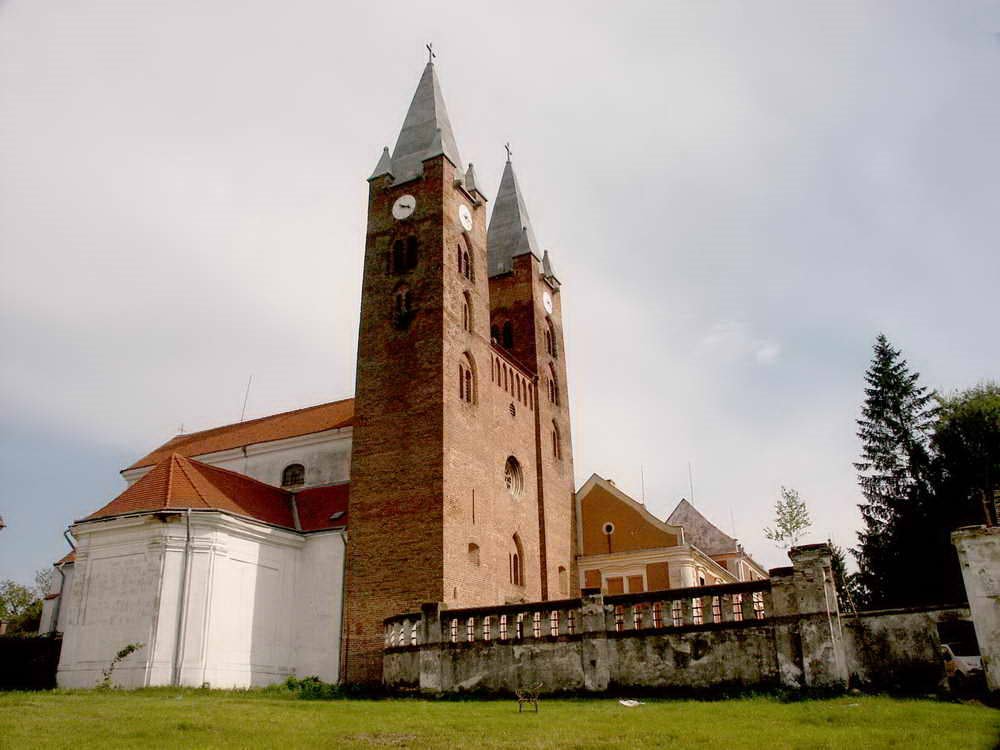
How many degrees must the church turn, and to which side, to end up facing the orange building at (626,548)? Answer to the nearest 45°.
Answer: approximately 90° to its left

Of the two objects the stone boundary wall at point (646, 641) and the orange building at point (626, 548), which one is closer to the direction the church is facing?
the stone boundary wall

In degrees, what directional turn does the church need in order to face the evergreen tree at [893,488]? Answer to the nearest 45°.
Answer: approximately 45° to its left

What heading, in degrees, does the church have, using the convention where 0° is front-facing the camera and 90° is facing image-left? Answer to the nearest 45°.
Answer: approximately 315°

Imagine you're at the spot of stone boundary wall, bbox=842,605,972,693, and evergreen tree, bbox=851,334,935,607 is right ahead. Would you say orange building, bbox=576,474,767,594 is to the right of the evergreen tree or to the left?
left
